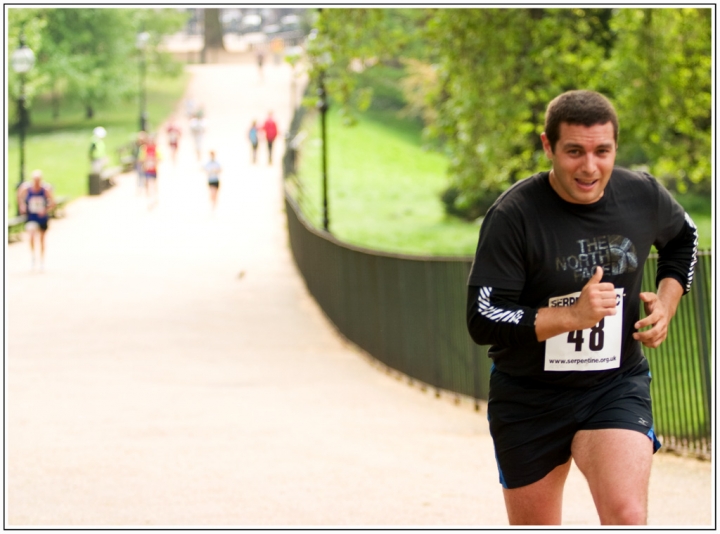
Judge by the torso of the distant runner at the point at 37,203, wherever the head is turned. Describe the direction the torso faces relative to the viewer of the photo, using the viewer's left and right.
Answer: facing the viewer

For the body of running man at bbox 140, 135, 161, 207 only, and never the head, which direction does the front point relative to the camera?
toward the camera

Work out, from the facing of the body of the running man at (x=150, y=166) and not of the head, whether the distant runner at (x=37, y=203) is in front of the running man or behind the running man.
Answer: in front

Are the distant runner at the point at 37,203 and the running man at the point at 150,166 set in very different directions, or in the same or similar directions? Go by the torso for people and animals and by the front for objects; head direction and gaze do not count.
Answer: same or similar directions

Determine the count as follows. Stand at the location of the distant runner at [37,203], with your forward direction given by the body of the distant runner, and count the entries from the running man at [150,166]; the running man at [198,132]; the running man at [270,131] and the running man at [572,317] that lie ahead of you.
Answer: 1

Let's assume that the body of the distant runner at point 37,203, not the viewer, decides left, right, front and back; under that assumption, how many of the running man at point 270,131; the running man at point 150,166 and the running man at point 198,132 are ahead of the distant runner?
0

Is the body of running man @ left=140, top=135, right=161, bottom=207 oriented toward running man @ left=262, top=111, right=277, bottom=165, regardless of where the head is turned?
no

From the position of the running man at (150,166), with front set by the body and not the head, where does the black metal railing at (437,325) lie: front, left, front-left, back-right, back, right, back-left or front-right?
front

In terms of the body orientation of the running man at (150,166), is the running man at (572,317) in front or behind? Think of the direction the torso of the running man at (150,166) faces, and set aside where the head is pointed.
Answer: in front

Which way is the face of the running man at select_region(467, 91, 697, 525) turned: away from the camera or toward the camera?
toward the camera

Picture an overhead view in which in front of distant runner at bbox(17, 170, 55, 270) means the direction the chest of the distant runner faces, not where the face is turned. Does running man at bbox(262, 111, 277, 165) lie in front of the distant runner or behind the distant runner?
behind

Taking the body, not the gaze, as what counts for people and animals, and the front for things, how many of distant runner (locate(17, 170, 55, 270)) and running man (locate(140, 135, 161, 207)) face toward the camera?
2

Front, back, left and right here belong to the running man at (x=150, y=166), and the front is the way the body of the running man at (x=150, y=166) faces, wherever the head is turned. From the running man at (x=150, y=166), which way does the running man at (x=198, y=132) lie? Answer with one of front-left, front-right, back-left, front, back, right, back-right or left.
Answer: back
